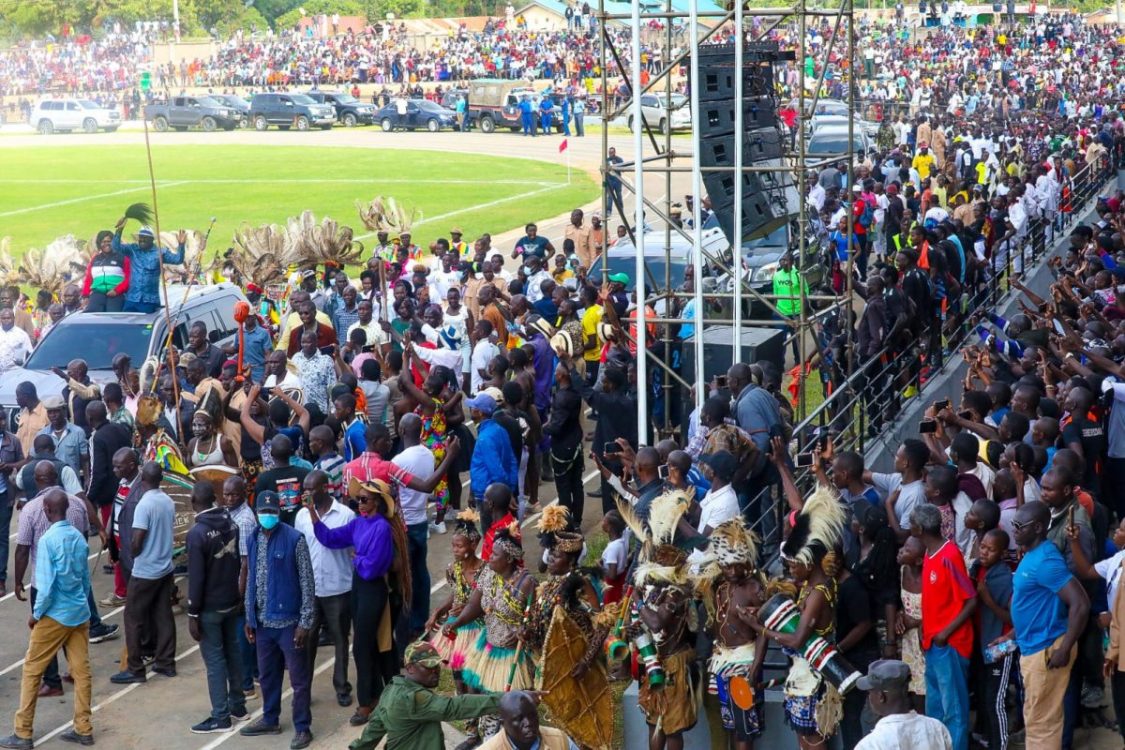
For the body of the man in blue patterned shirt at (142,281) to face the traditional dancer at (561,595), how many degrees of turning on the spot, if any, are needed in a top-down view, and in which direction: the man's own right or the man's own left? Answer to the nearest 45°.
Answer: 0° — they already face them

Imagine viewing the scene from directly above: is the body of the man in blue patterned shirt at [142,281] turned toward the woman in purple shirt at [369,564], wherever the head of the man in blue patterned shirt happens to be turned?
yes

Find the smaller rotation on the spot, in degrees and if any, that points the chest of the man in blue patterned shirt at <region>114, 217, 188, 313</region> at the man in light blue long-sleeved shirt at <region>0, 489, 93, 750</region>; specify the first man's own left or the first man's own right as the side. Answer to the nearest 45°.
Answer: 0° — they already face them

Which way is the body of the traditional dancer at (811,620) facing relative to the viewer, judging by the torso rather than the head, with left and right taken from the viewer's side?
facing to the left of the viewer

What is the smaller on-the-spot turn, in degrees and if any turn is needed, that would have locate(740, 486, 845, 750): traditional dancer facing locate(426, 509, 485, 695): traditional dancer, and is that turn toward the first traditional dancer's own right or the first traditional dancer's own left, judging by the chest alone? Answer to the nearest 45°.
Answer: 0° — they already face them

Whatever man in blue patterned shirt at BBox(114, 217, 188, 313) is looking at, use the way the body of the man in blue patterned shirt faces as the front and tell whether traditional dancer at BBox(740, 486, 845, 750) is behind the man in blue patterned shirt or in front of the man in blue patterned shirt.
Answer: in front
